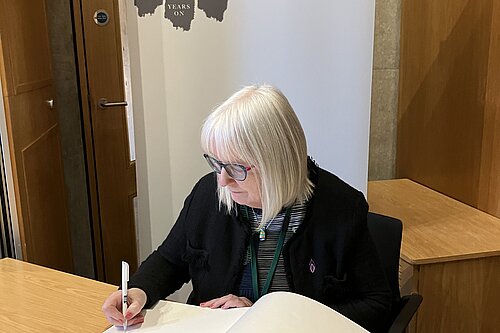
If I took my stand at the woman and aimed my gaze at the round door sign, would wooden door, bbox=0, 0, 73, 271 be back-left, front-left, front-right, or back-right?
front-left

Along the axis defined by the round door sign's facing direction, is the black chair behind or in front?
in front

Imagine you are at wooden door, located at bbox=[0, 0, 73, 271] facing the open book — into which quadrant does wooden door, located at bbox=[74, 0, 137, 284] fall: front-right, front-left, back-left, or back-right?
back-left

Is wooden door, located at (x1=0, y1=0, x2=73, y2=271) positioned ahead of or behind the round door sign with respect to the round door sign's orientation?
ahead

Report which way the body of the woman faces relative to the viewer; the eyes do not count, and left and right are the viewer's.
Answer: facing the viewer and to the left of the viewer

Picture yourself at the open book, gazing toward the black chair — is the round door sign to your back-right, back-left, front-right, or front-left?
front-left

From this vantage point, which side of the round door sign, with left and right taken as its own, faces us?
front

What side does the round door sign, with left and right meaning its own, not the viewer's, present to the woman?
front

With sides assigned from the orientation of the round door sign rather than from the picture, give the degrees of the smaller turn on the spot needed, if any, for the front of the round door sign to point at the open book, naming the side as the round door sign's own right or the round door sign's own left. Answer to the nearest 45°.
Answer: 0° — it already faces it

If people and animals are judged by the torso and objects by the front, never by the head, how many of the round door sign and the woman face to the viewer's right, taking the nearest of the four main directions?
0

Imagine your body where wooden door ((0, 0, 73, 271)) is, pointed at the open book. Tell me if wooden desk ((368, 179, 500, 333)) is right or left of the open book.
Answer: left
